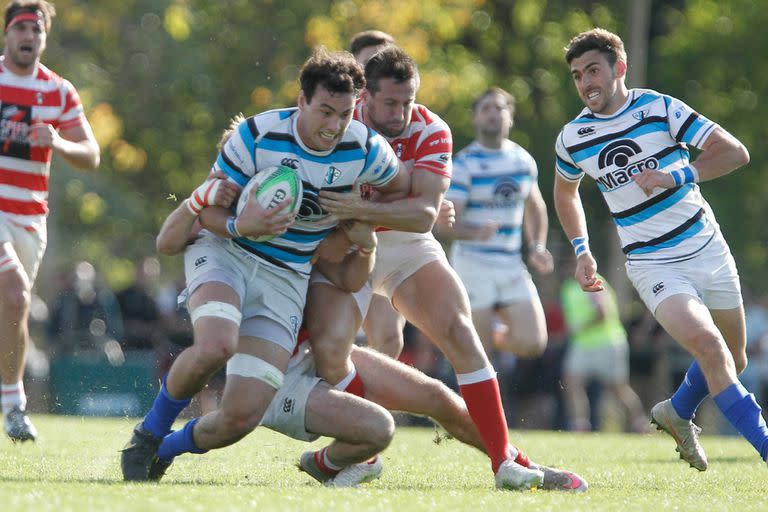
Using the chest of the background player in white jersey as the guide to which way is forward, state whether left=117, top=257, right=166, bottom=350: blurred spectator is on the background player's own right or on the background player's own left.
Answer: on the background player's own right

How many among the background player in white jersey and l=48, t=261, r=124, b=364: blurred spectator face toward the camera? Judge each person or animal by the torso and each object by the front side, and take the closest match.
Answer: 2

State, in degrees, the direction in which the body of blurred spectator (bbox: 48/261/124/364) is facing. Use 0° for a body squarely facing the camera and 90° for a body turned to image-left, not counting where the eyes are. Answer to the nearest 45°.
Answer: approximately 0°
